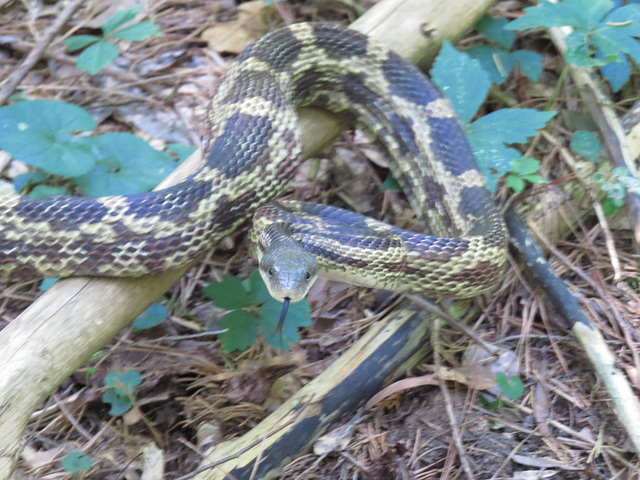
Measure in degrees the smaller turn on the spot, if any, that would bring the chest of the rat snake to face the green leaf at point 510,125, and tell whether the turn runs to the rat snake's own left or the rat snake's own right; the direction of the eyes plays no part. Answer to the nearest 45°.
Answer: approximately 90° to the rat snake's own left

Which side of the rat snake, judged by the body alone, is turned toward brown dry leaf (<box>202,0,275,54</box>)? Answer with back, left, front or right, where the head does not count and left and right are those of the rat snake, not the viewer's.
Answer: back

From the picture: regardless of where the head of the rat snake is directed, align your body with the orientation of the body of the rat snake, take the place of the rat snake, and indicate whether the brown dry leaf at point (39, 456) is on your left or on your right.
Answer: on your right

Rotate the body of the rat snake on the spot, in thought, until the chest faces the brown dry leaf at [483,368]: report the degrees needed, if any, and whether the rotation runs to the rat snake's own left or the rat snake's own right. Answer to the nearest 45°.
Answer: approximately 45° to the rat snake's own left

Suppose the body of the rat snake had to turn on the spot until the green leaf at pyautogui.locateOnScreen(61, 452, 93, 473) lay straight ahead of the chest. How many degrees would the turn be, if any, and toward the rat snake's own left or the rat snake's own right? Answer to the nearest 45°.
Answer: approximately 45° to the rat snake's own right

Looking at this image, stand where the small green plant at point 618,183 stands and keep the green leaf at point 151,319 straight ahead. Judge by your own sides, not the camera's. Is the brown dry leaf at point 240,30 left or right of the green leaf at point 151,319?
right

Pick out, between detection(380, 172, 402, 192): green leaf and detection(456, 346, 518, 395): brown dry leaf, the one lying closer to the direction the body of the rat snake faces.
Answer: the brown dry leaf

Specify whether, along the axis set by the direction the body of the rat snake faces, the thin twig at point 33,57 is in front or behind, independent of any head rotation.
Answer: behind

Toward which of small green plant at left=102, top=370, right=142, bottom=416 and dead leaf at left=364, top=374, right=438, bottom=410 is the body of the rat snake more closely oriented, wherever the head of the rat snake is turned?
the dead leaf

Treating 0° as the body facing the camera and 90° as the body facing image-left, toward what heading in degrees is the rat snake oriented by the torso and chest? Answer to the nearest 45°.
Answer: approximately 0°
